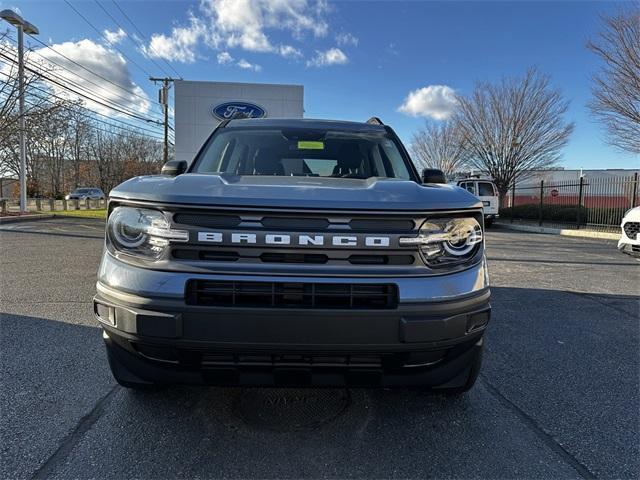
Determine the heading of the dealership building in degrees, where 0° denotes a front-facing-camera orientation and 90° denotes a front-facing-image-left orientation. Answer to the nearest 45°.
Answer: approximately 0°

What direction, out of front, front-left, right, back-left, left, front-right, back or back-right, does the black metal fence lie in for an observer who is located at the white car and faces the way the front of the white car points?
back-right

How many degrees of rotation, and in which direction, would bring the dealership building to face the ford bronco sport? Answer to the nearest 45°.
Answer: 0° — it already faces it

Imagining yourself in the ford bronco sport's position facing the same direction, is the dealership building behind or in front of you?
behind

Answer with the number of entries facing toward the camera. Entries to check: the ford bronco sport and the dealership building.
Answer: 2
